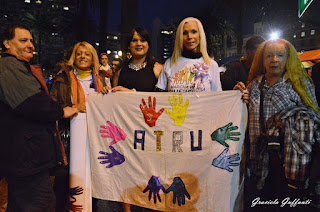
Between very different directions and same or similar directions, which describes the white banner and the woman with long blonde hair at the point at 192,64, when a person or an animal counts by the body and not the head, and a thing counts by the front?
same or similar directions

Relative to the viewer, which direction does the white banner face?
toward the camera

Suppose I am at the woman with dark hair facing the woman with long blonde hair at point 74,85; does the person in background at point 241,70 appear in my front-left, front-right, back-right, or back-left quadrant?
back-right

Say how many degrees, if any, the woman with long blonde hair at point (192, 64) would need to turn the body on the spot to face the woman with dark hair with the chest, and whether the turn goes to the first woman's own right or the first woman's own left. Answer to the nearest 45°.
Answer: approximately 135° to the first woman's own right

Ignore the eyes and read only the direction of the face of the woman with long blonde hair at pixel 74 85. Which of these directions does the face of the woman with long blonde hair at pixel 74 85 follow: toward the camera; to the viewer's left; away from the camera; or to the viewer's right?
toward the camera

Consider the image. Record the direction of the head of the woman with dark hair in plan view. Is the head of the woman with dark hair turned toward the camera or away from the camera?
toward the camera

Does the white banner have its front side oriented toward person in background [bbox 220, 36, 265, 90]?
no

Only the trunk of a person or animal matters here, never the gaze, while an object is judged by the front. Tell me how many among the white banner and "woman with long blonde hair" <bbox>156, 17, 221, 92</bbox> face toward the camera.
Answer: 2

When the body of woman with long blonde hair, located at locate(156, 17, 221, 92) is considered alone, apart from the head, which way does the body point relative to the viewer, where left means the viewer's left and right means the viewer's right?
facing the viewer

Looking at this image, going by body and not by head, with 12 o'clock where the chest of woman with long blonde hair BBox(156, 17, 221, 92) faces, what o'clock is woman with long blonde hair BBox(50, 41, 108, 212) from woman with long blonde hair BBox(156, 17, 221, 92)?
woman with long blonde hair BBox(50, 41, 108, 212) is roughly at 3 o'clock from woman with long blonde hair BBox(156, 17, 221, 92).
